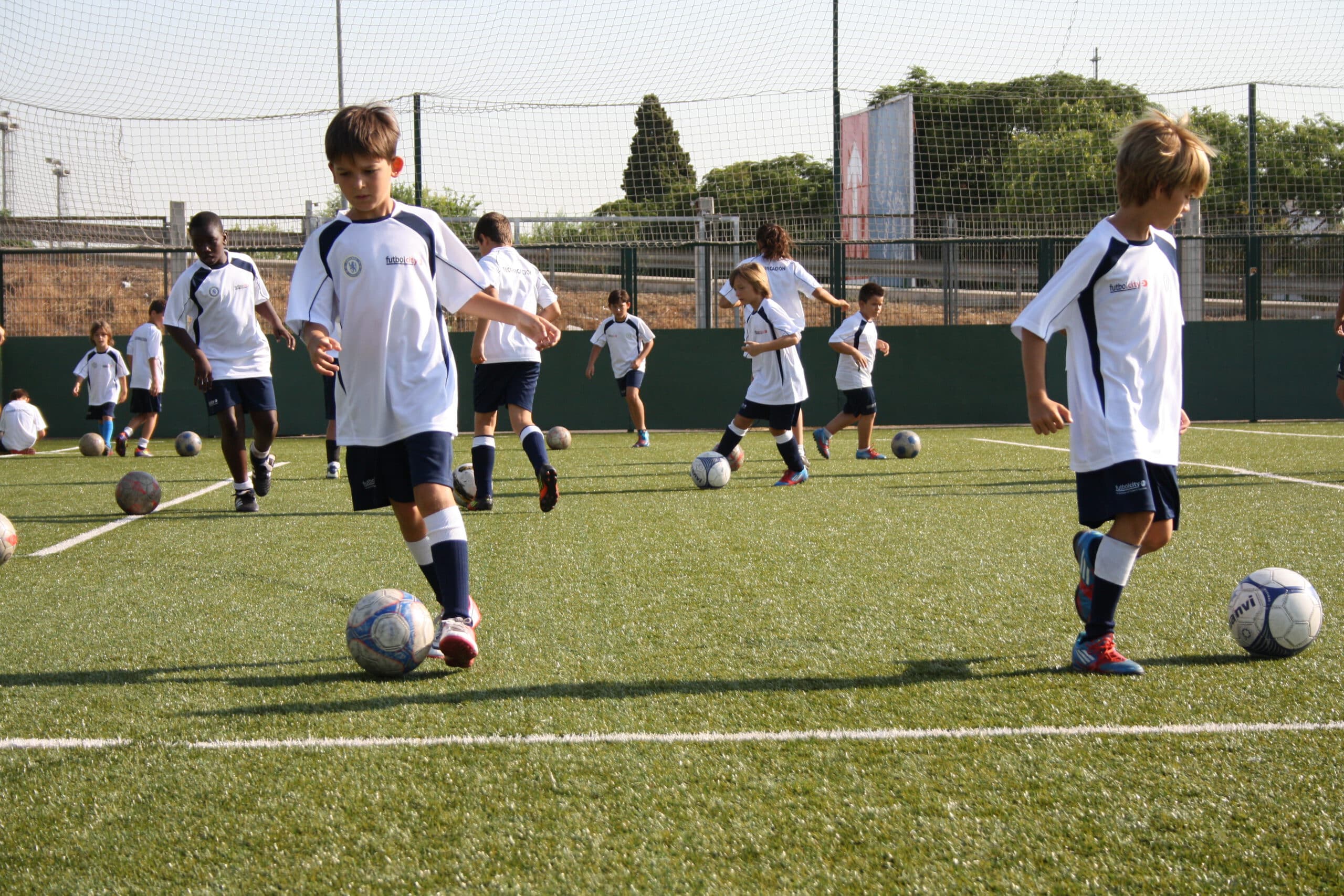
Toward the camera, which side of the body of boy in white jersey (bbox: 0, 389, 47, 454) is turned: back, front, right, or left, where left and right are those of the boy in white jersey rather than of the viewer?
back

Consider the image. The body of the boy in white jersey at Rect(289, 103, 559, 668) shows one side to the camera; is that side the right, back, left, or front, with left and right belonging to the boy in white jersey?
front

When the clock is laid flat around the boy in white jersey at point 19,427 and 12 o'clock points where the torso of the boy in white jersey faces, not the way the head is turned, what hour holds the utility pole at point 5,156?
The utility pole is roughly at 12 o'clock from the boy in white jersey.

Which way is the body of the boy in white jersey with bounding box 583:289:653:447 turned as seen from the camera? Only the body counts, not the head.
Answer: toward the camera

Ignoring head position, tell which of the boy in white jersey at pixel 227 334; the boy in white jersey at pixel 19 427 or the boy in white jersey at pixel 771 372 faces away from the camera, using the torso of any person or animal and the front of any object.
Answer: the boy in white jersey at pixel 19 427

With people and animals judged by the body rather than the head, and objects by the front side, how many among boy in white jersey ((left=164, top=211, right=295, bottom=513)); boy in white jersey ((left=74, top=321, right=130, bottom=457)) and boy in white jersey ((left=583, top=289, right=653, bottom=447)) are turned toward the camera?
3

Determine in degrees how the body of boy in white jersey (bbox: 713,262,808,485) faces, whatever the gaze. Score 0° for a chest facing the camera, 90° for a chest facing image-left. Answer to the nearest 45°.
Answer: approximately 45°
